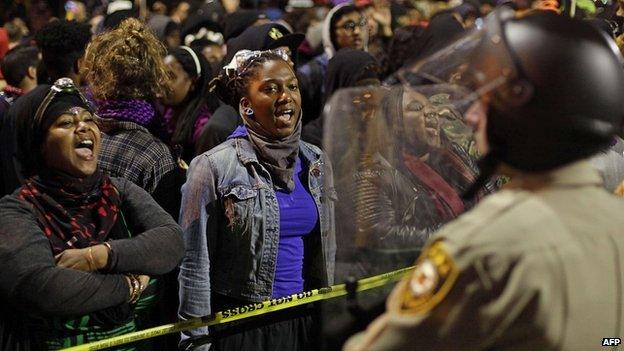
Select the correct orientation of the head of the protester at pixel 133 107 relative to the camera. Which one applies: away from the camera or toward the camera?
away from the camera

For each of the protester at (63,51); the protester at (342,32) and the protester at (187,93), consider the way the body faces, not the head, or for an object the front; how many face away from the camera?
1

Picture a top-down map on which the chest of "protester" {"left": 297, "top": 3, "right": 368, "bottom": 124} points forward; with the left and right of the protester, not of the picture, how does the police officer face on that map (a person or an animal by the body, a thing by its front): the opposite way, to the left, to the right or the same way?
the opposite way

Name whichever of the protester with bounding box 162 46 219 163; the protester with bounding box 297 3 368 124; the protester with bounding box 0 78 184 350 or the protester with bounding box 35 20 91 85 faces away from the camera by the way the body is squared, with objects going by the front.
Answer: the protester with bounding box 35 20 91 85

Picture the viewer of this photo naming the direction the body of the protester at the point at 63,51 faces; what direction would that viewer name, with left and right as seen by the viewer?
facing away from the viewer

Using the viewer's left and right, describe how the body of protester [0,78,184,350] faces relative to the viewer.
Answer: facing the viewer and to the right of the viewer
